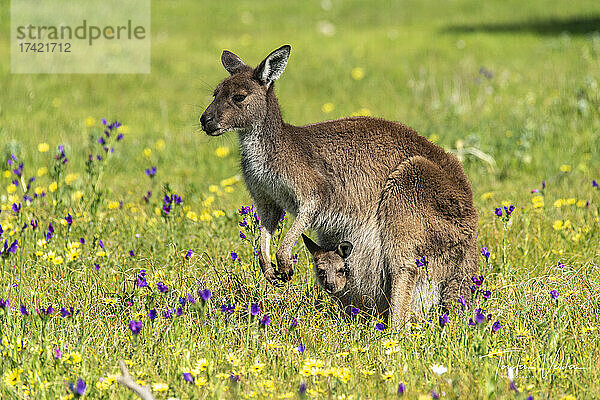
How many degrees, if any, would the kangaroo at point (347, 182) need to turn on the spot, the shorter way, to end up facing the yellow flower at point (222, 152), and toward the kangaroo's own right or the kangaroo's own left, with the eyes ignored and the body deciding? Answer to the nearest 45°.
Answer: approximately 90° to the kangaroo's own right

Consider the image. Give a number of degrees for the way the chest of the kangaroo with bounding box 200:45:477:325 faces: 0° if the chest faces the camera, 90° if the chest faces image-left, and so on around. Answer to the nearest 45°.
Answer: approximately 90°

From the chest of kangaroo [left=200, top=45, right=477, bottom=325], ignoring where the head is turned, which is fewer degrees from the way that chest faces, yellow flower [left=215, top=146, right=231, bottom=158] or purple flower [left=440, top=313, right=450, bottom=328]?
the yellow flower

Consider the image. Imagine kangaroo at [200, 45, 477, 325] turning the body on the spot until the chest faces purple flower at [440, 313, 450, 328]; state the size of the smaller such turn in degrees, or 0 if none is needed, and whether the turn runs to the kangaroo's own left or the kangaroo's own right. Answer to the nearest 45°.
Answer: approximately 135° to the kangaroo's own left

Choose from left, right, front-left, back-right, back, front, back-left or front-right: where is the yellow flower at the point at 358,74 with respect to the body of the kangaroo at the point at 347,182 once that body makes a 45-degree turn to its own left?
back-right

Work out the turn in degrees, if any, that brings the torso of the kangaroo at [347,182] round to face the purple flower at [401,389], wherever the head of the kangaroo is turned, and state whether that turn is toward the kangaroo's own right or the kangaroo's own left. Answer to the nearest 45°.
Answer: approximately 90° to the kangaroo's own left

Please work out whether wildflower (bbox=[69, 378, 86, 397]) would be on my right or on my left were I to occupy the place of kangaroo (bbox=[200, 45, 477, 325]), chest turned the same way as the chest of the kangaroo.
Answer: on my left

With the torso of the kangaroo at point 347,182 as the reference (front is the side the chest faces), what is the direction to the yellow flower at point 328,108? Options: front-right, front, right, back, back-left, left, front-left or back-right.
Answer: right

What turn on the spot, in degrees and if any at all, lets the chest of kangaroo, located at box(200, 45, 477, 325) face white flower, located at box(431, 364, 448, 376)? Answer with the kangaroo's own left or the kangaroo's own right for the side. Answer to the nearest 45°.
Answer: approximately 90° to the kangaroo's own left

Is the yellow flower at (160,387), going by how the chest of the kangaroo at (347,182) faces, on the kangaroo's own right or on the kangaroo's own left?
on the kangaroo's own left
